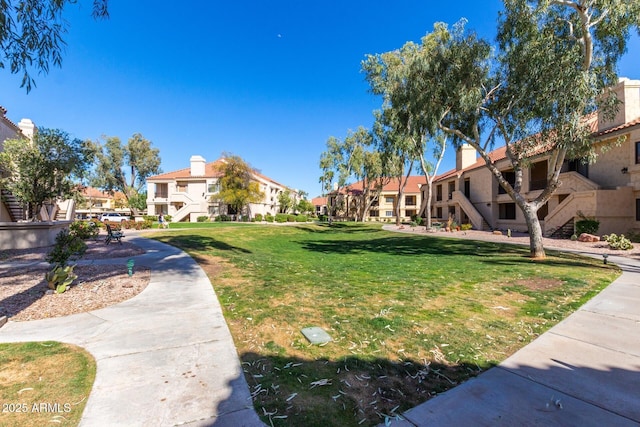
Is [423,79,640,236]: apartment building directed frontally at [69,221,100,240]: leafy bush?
yes

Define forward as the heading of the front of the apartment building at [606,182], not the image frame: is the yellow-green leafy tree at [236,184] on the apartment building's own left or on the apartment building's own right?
on the apartment building's own right

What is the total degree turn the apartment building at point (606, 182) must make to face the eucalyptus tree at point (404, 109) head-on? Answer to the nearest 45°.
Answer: approximately 45° to its right

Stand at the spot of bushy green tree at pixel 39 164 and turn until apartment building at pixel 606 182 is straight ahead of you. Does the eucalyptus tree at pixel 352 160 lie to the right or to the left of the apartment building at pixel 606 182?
left

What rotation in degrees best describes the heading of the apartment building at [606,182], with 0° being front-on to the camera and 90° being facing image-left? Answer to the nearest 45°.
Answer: approximately 45°

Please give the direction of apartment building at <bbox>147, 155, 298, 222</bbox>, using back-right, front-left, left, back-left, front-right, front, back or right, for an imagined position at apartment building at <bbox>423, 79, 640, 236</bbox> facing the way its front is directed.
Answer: front-right

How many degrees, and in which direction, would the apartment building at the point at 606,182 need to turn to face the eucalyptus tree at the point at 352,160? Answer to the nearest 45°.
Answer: approximately 90° to its right
